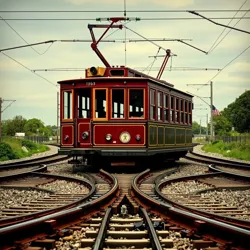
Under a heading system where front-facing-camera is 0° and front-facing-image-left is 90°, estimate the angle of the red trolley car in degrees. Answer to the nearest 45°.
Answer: approximately 45°

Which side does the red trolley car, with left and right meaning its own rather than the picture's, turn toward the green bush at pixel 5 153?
right
